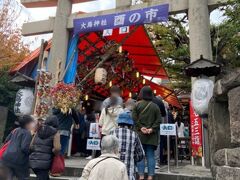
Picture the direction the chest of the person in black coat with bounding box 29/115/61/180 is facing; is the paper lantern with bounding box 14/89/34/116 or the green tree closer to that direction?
the green tree

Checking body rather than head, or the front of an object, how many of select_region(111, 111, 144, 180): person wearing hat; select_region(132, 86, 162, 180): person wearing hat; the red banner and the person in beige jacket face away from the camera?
3

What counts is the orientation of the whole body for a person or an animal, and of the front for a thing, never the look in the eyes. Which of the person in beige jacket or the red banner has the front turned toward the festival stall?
the person in beige jacket

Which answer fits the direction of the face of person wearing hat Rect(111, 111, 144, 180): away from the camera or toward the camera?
away from the camera

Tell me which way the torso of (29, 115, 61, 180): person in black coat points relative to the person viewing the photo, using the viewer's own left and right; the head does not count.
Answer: facing away from the viewer and to the right of the viewer

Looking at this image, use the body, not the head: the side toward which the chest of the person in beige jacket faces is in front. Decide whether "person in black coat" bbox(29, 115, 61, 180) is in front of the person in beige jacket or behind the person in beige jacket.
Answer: in front

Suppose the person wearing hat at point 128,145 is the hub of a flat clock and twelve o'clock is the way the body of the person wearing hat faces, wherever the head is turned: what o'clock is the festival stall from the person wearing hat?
The festival stall is roughly at 12 o'clock from the person wearing hat.

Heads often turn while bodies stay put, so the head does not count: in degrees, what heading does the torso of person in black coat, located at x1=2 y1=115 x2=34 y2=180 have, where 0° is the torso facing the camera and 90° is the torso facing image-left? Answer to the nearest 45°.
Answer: approximately 225°

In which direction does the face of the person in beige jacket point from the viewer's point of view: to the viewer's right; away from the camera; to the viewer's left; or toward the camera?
away from the camera

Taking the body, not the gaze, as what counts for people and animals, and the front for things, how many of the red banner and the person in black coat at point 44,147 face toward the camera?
1

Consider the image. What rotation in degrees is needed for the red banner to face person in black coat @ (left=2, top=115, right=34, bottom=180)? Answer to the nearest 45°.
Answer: approximately 45° to its right

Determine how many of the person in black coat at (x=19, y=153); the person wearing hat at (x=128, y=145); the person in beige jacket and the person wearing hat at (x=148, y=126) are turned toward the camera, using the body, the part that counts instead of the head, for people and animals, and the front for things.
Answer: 0

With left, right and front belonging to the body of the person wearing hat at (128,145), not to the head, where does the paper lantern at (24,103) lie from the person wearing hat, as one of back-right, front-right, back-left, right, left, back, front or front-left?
front-left

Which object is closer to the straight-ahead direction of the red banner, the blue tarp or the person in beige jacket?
the person in beige jacket

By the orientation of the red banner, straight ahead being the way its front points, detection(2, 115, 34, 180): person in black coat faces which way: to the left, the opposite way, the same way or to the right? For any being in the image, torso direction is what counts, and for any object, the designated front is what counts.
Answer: the opposite way

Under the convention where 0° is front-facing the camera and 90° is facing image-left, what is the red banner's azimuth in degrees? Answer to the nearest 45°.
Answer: approximately 0°

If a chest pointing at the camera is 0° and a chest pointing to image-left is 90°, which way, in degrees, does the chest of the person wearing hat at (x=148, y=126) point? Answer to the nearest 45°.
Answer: approximately 180°
